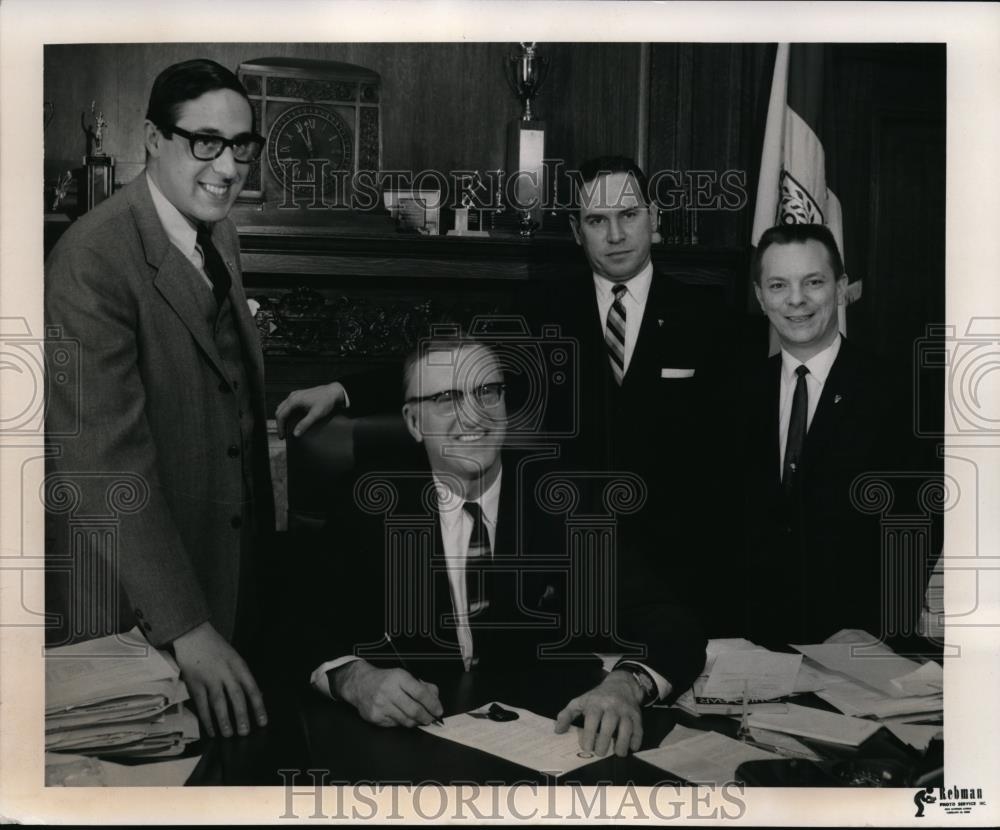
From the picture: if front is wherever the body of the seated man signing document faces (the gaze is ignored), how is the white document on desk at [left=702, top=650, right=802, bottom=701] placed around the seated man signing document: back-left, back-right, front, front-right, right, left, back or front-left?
left

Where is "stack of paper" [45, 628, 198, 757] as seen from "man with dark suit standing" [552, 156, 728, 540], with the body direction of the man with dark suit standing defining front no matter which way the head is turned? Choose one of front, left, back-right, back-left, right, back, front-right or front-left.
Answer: right

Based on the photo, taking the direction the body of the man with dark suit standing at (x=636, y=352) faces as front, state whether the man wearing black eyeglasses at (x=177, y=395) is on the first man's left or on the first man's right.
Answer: on the first man's right

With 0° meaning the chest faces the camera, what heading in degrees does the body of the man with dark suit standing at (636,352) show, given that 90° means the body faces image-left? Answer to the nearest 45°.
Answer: approximately 0°

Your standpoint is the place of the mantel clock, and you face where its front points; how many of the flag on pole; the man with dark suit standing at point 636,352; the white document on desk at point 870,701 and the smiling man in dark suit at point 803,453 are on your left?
4
